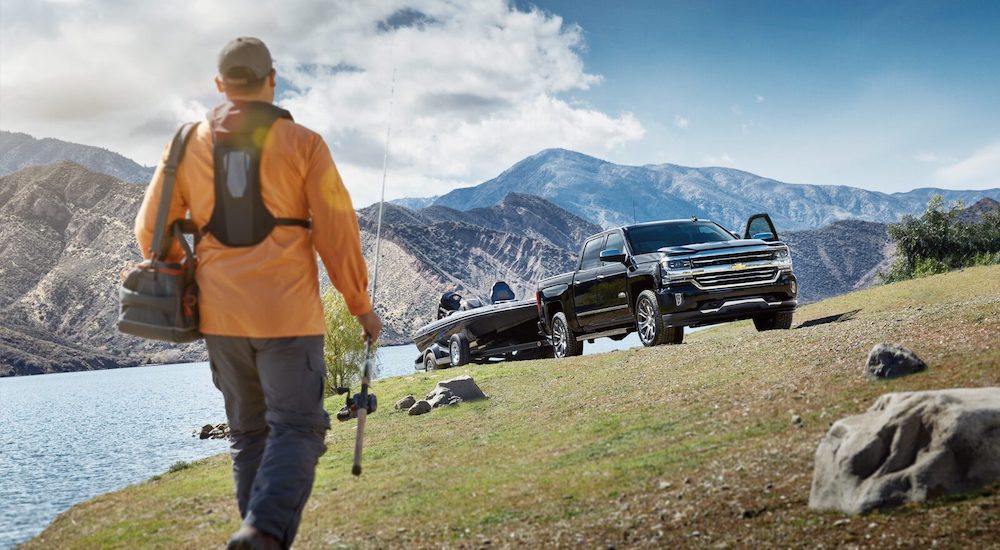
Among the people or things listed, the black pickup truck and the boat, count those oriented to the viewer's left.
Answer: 0

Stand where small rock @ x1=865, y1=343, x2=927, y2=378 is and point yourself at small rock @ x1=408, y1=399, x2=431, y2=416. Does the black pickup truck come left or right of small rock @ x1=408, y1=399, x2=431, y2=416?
right

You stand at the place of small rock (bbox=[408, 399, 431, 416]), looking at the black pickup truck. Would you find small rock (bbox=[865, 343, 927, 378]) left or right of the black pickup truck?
right

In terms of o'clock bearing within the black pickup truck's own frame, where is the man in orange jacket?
The man in orange jacket is roughly at 2 o'clock from the black pickup truck.

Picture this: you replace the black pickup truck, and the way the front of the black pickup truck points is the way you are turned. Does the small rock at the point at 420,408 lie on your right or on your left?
on your right

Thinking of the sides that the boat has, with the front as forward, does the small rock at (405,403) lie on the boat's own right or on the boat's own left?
on the boat's own right

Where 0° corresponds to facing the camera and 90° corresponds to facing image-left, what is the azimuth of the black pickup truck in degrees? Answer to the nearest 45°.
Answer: approximately 315°

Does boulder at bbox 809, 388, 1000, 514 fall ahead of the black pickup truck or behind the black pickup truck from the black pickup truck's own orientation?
ahead

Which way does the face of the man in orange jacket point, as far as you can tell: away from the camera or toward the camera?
away from the camera

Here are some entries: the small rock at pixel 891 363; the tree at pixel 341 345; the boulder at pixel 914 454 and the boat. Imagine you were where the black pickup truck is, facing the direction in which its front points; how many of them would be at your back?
2

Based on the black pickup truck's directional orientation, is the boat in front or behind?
behind
